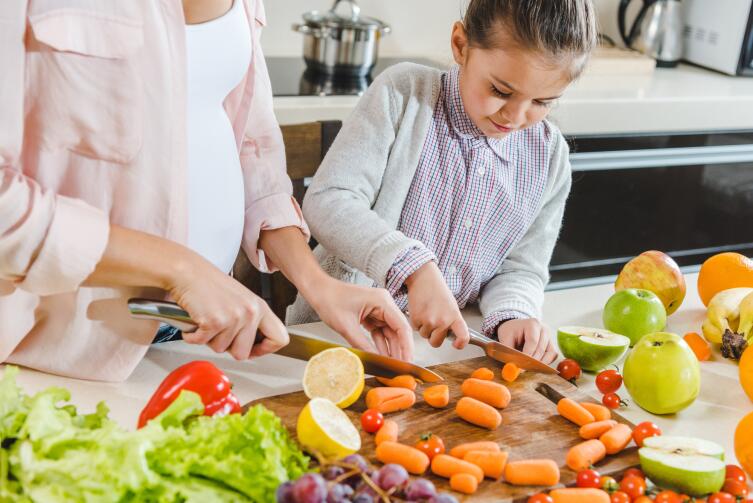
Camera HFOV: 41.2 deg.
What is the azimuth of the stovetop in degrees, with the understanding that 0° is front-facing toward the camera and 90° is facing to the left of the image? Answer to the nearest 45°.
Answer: approximately 0°

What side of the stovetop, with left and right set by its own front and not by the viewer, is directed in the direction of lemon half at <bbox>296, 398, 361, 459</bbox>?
front

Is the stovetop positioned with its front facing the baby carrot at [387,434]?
yes

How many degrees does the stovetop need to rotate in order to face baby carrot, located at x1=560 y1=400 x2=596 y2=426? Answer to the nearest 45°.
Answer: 0° — it already faces it

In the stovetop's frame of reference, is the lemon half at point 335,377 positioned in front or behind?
in front

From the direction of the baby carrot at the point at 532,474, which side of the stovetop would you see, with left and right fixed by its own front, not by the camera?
front

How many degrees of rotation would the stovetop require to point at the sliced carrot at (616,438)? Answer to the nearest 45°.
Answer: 0° — it already faces it

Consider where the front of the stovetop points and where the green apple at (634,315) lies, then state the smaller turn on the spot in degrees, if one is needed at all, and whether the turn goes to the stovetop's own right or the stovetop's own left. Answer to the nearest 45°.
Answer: approximately 45° to the stovetop's own left

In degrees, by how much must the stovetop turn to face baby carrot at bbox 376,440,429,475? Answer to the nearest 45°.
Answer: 0° — it already faces it

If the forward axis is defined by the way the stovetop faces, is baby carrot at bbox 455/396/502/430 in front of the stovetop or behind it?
in front

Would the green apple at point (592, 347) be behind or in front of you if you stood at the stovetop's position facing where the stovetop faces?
in front
